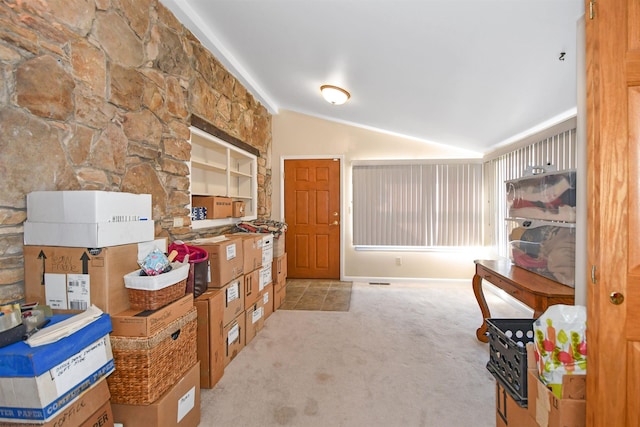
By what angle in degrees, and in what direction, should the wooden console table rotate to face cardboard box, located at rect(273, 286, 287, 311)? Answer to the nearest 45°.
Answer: approximately 45° to its right

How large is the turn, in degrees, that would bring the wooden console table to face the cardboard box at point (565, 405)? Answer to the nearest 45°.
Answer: approximately 45° to its left

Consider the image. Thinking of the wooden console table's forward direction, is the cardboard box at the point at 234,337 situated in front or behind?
in front

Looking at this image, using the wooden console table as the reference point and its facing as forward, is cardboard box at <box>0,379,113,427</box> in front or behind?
in front

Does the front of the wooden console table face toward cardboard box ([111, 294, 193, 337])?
yes

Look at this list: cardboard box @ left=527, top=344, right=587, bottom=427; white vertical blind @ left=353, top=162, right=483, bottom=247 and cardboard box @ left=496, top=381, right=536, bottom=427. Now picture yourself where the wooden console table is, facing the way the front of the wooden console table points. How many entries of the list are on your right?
1

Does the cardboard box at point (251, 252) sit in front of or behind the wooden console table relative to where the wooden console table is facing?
in front

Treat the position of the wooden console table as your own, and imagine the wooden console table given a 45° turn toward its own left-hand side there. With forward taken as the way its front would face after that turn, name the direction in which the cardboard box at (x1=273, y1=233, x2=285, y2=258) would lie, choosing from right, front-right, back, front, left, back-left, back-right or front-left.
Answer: right

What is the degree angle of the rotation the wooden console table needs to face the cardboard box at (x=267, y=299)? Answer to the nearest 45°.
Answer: approximately 45° to its right

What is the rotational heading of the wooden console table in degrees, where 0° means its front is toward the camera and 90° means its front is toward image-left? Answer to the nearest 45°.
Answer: approximately 45°

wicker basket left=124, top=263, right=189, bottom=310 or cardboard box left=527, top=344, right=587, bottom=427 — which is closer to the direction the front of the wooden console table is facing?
the wicker basket

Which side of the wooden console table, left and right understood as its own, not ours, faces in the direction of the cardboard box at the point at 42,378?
front

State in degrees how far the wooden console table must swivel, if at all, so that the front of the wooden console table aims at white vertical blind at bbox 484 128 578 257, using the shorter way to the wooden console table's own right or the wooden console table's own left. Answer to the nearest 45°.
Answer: approximately 135° to the wooden console table's own right
